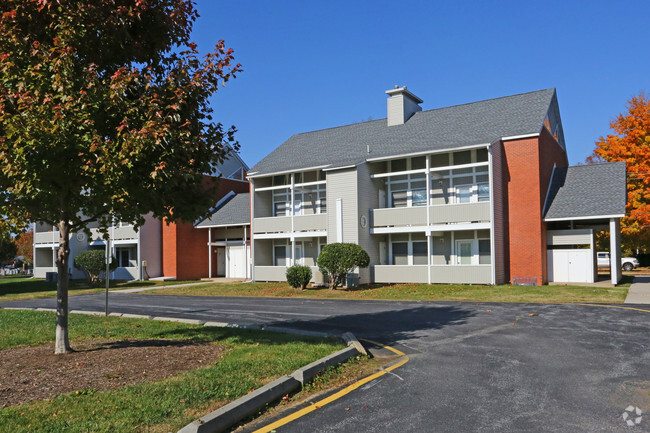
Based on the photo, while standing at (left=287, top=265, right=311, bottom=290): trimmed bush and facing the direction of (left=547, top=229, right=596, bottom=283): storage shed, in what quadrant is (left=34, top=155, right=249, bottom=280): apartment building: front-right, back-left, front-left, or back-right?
back-left

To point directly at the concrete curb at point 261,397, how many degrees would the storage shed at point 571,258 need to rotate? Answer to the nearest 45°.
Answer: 0° — it already faces it

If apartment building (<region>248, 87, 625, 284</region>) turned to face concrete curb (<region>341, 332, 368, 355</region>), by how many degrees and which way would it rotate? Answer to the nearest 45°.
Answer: approximately 45° to its left

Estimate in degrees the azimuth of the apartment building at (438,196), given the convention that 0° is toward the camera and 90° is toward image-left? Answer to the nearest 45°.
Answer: approximately 45°

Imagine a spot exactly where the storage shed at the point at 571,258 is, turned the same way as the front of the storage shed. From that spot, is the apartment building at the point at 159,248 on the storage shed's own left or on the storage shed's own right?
on the storage shed's own right

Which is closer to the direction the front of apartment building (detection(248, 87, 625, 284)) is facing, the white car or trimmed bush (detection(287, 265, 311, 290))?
the trimmed bush

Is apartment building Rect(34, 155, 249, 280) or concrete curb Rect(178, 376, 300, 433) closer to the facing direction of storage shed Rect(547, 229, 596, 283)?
the concrete curb

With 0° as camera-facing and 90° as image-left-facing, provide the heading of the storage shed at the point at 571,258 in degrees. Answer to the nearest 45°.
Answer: approximately 0°
